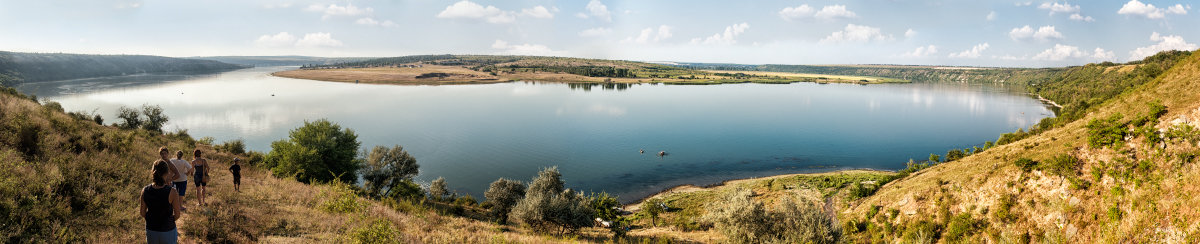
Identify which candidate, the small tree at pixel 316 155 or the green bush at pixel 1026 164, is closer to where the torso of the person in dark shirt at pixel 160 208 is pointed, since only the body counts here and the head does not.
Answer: the small tree

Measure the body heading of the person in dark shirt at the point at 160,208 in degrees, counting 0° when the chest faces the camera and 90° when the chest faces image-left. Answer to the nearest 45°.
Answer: approximately 180°

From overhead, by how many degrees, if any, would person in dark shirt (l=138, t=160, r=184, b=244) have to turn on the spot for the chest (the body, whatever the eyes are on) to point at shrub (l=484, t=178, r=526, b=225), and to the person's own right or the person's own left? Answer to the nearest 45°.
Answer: approximately 45° to the person's own right

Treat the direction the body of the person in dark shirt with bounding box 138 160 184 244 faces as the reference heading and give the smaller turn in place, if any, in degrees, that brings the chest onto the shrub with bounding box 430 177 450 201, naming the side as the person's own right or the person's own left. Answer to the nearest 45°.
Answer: approximately 45° to the person's own right

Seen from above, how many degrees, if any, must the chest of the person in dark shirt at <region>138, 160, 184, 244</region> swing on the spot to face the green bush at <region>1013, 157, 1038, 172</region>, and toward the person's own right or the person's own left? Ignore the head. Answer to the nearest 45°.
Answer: approximately 90° to the person's own right

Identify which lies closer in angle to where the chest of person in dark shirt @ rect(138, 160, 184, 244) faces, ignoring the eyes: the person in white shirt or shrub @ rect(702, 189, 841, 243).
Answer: the person in white shirt

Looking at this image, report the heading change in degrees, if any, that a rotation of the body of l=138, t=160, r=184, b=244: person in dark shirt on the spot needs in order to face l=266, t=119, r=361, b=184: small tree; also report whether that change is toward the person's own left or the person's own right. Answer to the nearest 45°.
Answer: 0° — they already face it

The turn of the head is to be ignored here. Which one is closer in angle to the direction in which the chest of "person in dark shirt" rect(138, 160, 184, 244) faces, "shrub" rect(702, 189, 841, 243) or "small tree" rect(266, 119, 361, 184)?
the small tree
